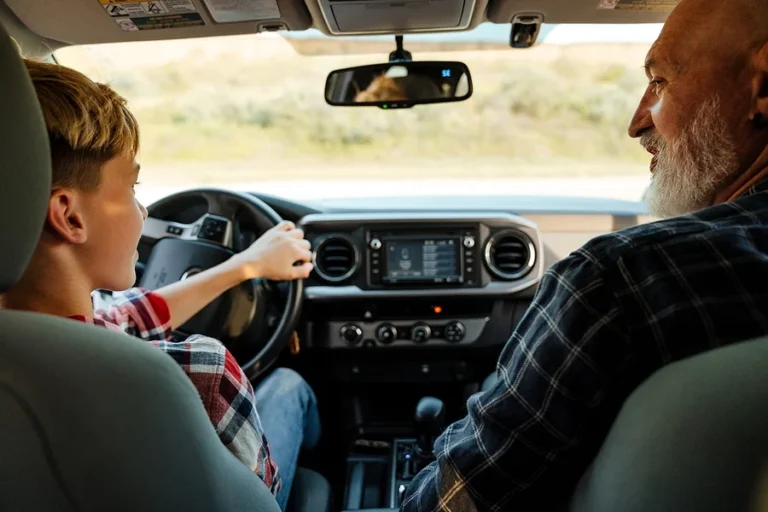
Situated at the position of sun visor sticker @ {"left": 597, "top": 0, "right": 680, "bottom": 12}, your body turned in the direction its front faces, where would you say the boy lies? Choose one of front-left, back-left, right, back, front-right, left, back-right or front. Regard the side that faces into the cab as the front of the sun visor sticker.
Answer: front-right

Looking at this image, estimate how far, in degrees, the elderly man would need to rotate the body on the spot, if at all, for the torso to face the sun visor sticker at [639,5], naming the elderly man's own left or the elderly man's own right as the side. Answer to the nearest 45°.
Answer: approximately 45° to the elderly man's own right

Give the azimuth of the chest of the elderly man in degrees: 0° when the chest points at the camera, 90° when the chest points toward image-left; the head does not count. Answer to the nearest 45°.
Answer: approximately 135°

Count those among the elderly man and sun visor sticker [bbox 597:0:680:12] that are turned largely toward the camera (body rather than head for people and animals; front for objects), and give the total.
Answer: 1

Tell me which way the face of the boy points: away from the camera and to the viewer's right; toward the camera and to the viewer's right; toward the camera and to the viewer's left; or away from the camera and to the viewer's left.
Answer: away from the camera and to the viewer's right

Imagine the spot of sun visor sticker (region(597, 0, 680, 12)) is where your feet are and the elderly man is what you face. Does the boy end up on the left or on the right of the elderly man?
right

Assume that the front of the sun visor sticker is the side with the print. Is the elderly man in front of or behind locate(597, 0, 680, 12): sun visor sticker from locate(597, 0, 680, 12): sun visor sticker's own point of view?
in front

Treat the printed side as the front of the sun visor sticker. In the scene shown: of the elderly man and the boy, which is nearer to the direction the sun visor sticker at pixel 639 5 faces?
the elderly man

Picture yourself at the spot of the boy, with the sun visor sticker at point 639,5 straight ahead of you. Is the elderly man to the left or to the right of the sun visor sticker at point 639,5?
right

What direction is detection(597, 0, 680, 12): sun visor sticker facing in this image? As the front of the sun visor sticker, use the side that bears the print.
toward the camera

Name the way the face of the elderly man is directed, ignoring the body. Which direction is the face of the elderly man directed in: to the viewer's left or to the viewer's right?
to the viewer's left

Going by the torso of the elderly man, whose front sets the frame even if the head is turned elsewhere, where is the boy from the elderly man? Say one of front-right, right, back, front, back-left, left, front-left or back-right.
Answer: front-left
